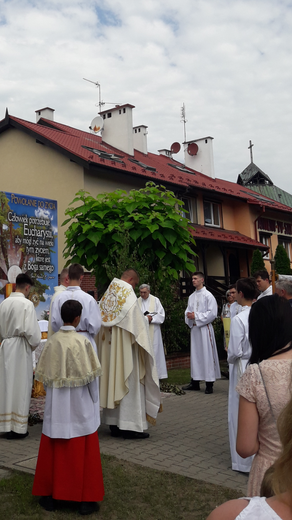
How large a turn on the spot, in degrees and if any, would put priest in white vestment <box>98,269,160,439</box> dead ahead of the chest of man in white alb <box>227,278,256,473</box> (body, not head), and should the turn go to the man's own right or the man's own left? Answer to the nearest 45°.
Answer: approximately 45° to the man's own right

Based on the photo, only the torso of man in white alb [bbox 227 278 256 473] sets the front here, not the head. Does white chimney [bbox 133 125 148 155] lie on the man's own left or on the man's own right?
on the man's own right

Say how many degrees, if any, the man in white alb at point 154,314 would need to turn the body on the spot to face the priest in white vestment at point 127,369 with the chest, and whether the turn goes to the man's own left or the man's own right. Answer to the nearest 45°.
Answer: approximately 45° to the man's own left

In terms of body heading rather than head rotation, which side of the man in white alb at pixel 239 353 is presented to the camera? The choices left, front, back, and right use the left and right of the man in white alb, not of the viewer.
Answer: left

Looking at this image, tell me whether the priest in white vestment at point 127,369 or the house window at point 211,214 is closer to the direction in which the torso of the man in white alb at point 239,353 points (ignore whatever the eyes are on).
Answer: the priest in white vestment

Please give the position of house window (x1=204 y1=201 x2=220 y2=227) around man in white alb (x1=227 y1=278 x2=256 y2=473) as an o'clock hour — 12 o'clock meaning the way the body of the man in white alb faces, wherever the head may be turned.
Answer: The house window is roughly at 3 o'clock from the man in white alb.

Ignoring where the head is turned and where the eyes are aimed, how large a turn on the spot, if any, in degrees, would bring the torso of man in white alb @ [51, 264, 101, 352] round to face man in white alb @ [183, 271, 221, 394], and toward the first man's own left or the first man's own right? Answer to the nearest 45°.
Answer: approximately 45° to the first man's own right

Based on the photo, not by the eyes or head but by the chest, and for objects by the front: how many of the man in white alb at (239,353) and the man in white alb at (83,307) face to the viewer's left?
1
